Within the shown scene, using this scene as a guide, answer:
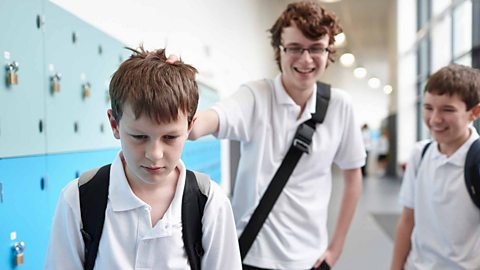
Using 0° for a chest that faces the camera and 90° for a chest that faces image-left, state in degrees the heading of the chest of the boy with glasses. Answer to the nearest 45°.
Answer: approximately 0°

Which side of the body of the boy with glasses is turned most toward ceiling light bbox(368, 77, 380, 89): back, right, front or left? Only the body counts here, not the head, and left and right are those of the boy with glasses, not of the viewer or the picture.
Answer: back
